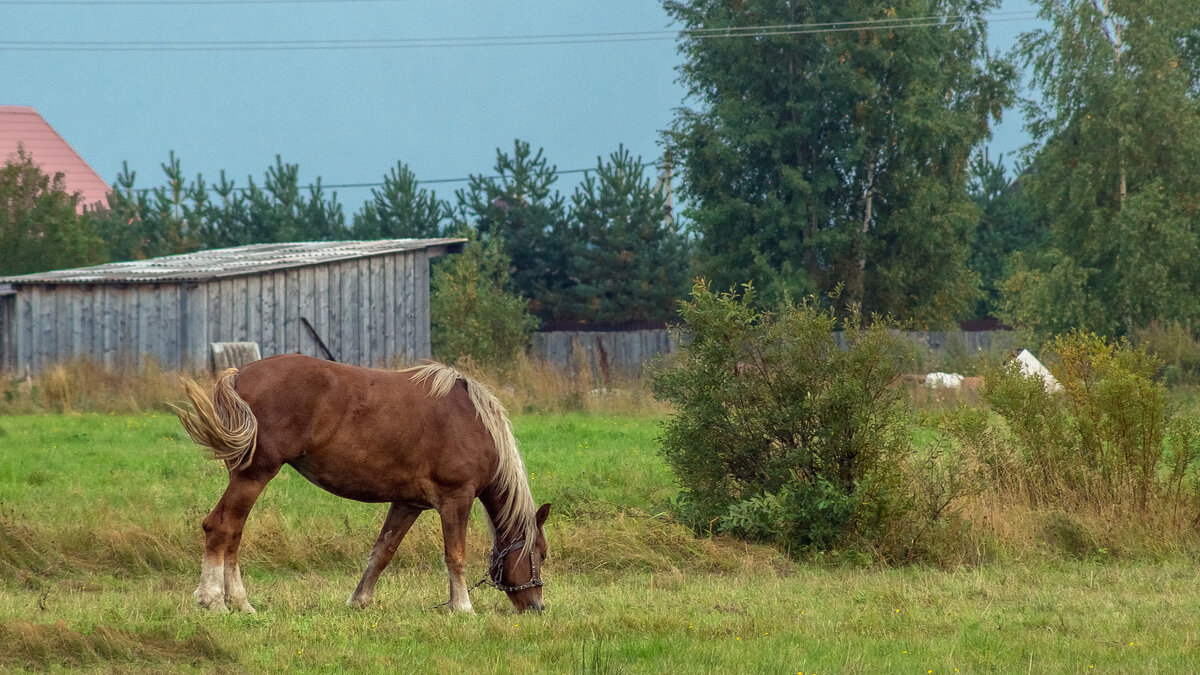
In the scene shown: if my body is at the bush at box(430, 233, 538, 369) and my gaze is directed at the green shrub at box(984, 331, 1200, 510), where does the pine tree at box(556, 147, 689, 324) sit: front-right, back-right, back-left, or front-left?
back-left

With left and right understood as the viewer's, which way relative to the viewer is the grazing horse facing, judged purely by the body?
facing to the right of the viewer

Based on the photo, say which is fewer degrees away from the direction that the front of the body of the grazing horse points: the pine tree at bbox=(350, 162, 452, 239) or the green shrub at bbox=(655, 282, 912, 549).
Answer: the green shrub

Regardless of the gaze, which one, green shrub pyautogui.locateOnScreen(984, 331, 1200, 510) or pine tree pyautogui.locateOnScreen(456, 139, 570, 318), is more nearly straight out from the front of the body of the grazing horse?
the green shrub

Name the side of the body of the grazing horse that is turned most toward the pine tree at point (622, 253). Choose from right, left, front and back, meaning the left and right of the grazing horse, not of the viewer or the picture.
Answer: left

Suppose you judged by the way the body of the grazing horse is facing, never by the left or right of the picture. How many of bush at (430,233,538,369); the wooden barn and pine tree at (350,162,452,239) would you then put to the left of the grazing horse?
3

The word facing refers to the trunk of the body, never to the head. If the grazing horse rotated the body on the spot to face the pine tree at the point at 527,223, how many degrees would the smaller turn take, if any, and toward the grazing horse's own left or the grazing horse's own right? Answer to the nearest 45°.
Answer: approximately 90° to the grazing horse's own left

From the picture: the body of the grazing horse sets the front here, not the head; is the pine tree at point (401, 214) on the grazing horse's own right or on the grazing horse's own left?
on the grazing horse's own left

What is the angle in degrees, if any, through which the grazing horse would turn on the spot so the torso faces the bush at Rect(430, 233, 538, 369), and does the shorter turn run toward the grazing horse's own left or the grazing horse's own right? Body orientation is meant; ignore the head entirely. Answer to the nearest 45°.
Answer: approximately 90° to the grazing horse's own left

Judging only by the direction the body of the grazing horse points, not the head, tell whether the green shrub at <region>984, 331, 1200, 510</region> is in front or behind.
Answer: in front

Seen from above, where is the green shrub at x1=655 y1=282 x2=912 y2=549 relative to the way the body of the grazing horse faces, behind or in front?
in front

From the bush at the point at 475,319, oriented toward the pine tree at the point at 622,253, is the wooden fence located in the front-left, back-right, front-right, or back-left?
front-right
